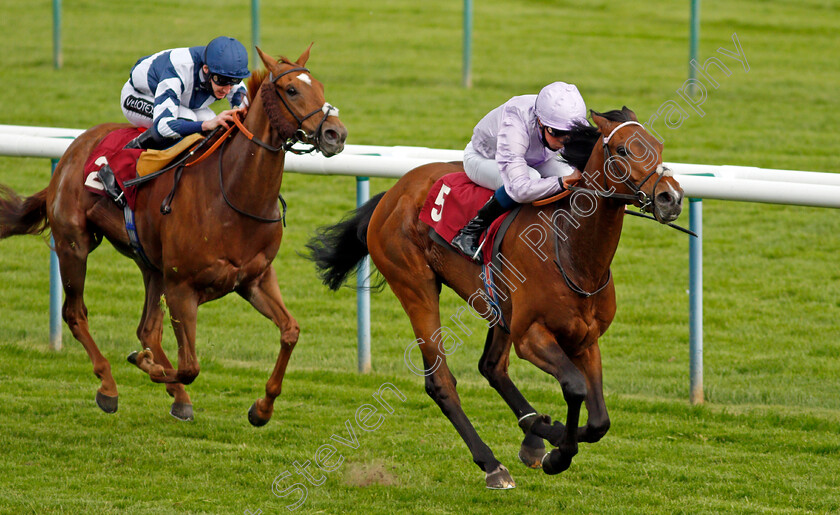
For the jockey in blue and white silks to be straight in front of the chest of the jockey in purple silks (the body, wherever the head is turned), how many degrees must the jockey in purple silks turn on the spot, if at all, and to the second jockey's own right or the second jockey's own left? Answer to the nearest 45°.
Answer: approximately 180°

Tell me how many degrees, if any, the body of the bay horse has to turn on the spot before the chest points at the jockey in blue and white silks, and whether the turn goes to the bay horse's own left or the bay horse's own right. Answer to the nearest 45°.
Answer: approximately 180°

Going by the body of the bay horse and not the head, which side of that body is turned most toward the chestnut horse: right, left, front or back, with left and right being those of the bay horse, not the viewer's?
back

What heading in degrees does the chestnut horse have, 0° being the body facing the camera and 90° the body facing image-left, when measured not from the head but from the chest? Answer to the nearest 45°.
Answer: approximately 315°

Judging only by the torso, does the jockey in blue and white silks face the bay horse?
yes

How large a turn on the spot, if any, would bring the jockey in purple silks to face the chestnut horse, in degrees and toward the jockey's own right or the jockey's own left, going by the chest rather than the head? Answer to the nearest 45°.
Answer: approximately 135° to the jockey's own right

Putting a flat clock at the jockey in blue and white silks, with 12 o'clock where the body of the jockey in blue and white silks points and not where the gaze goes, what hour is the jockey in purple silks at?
The jockey in purple silks is roughly at 12 o'clock from the jockey in blue and white silks.

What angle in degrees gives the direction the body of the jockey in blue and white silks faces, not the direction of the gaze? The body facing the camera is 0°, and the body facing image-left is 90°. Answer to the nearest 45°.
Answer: approximately 315°
